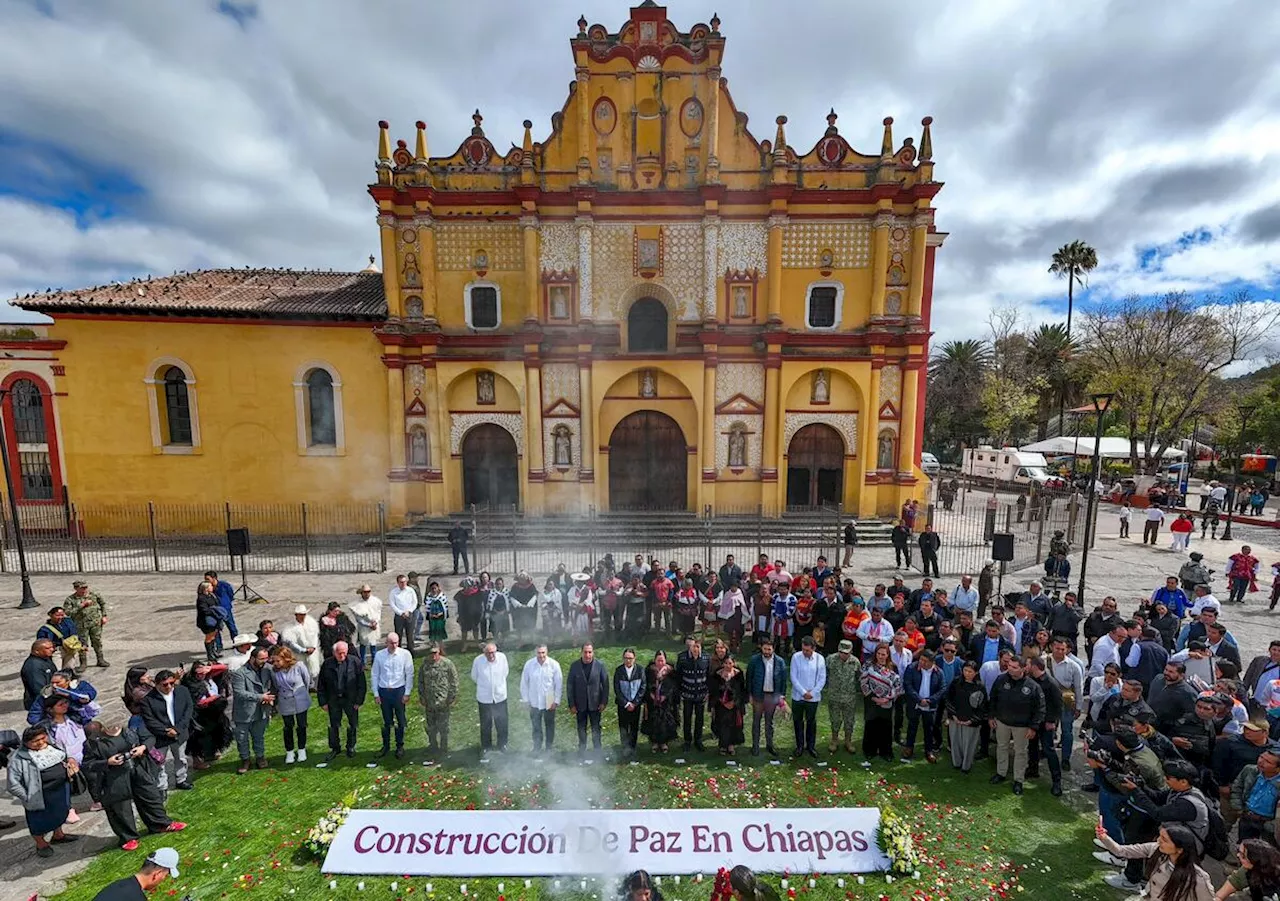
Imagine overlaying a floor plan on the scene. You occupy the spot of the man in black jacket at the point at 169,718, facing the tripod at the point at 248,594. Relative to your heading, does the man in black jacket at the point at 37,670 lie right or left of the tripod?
left

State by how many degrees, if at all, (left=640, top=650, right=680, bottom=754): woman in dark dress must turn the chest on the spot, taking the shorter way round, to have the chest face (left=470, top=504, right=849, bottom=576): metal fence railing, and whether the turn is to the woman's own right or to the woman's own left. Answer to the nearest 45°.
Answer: approximately 180°

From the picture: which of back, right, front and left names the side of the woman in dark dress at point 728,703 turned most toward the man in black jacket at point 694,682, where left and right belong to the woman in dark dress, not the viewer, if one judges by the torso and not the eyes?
right

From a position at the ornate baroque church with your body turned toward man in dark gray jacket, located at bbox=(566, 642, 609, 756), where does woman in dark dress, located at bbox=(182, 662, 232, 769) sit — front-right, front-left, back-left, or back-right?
front-right

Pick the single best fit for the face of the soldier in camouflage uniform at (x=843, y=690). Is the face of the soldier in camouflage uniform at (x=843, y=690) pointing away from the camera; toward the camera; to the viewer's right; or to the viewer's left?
toward the camera

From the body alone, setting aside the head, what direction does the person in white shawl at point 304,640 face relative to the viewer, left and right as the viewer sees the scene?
facing the viewer and to the right of the viewer

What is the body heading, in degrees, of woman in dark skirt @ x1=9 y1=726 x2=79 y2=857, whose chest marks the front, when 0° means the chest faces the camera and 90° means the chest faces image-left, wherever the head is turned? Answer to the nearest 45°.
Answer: approximately 315°

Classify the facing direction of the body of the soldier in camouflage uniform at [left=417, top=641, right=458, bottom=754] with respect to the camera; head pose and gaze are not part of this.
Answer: toward the camera

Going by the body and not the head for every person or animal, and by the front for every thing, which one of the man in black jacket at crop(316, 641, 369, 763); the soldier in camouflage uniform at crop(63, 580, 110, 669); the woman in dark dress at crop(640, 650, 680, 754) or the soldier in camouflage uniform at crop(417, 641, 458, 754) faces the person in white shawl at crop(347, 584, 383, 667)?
the soldier in camouflage uniform at crop(63, 580, 110, 669)

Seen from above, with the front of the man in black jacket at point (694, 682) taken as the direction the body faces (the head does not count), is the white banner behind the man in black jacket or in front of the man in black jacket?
in front

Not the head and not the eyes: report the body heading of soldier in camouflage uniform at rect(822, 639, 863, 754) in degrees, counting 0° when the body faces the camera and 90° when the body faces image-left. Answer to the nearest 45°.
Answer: approximately 0°

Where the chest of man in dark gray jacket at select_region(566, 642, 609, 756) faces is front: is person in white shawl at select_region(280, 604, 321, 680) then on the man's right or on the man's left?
on the man's right

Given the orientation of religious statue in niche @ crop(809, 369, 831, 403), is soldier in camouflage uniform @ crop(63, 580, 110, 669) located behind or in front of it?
in front

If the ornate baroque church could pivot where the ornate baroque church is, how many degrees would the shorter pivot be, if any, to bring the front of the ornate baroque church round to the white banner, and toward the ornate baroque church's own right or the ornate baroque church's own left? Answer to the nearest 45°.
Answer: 0° — it already faces it

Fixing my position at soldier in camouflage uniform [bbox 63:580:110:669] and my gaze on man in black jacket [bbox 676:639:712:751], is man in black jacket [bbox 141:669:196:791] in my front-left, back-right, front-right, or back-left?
front-right

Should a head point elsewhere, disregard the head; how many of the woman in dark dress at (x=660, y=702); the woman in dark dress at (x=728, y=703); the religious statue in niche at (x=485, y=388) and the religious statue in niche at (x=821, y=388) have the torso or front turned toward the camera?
4
